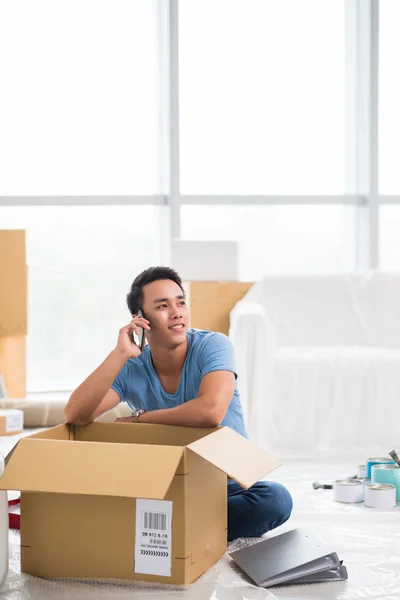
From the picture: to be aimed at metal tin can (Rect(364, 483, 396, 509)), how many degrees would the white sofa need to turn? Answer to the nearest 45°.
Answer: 0° — it already faces it

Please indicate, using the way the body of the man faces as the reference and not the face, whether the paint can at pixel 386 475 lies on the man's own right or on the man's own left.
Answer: on the man's own left

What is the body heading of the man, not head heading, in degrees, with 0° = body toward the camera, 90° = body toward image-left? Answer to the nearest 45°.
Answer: approximately 0°

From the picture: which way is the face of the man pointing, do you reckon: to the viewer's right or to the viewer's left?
to the viewer's right

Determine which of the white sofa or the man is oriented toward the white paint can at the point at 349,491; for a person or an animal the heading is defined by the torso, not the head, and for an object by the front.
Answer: the white sofa

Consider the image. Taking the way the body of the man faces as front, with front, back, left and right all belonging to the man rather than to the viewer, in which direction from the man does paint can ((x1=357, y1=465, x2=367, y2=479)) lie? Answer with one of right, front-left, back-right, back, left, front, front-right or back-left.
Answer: back-left

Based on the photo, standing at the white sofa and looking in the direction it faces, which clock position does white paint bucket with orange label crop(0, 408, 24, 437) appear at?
The white paint bucket with orange label is roughly at 3 o'clock from the white sofa.

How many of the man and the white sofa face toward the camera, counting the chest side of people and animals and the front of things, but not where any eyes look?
2

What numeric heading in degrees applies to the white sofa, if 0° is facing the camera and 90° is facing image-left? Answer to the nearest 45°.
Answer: approximately 0°

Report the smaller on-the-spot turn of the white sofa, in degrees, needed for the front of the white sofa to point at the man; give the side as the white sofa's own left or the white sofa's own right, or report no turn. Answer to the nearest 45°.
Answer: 0° — it already faces them

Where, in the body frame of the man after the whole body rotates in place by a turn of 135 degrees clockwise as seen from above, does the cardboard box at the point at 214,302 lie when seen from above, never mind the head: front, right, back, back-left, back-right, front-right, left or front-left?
front-right
